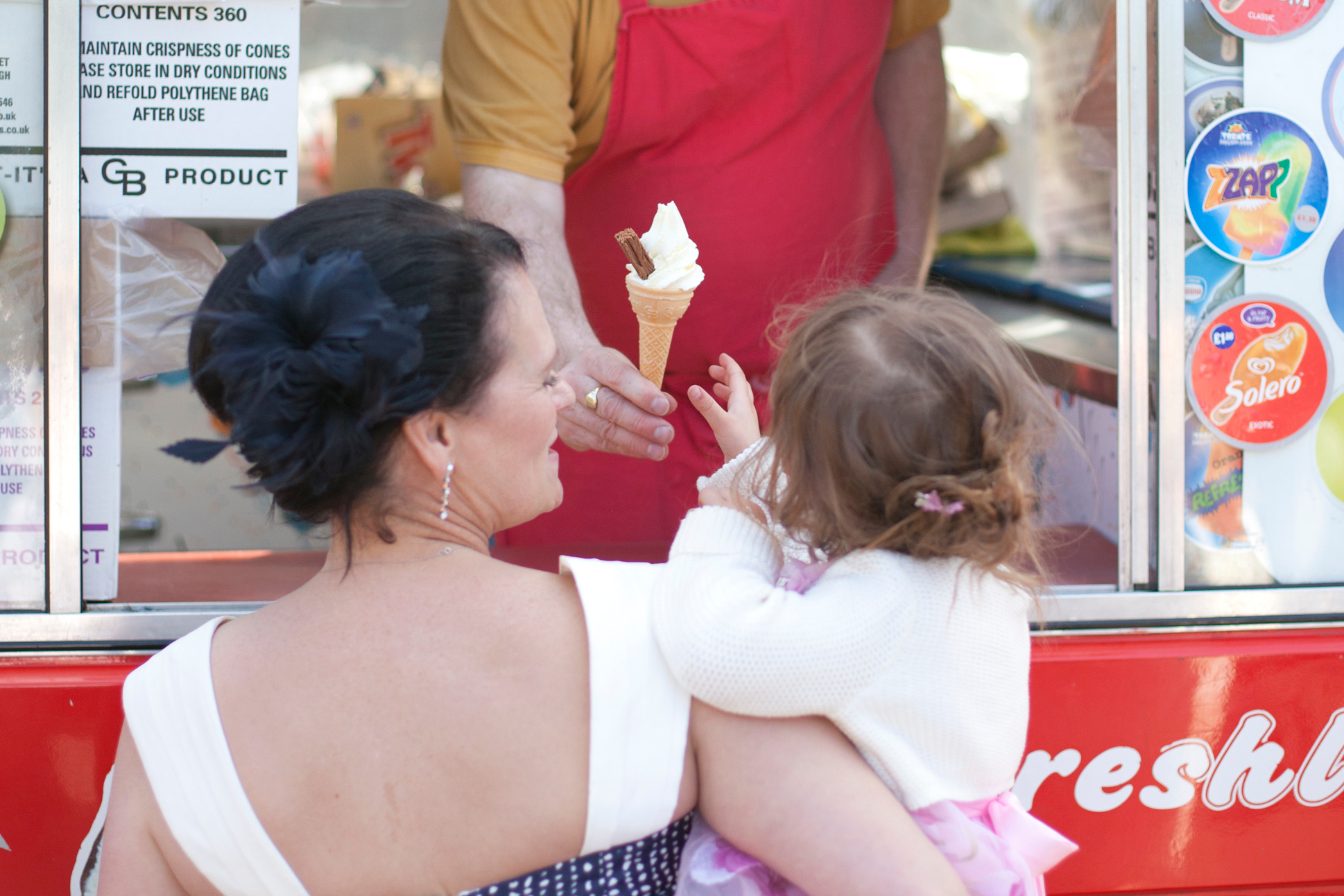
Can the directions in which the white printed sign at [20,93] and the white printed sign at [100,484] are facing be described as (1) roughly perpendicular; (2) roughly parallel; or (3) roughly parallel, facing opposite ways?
roughly parallel

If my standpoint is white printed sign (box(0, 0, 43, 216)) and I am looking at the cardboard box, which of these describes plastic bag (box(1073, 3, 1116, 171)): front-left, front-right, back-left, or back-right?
front-right

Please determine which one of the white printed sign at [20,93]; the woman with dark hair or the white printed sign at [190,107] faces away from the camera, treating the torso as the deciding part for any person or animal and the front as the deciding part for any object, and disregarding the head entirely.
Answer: the woman with dark hair

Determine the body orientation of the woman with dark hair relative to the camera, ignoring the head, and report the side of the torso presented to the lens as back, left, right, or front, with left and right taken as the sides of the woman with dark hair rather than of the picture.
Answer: back

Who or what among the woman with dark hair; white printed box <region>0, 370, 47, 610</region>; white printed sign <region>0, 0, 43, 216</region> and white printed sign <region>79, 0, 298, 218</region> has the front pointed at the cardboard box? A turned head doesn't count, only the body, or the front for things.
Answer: the woman with dark hair

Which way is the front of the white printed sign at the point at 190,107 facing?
toward the camera

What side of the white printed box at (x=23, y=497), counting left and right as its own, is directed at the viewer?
front

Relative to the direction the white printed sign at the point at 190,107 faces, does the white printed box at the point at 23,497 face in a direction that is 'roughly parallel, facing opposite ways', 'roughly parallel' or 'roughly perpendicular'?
roughly parallel

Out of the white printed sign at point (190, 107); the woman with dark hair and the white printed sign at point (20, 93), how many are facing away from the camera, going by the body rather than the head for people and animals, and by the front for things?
1

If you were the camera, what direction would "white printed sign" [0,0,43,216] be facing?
facing the viewer
